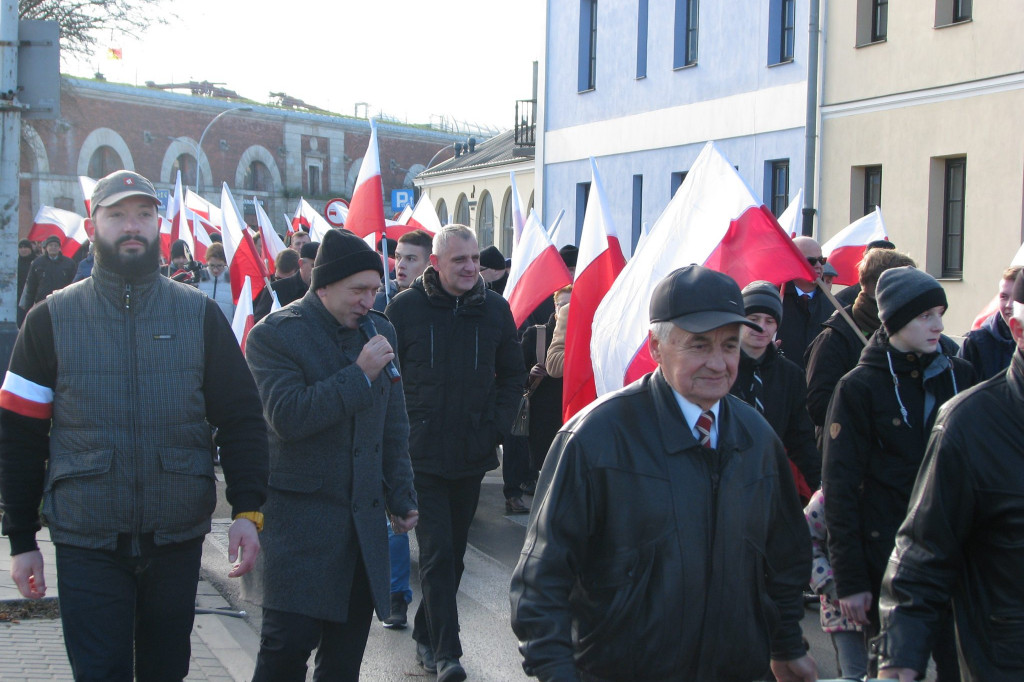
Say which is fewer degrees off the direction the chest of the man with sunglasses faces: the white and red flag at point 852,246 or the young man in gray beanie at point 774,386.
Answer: the young man in gray beanie

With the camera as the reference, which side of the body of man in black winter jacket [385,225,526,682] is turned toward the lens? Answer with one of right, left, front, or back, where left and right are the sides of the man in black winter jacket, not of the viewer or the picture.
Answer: front

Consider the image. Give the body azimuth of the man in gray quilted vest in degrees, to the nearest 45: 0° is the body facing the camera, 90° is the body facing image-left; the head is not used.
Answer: approximately 0°

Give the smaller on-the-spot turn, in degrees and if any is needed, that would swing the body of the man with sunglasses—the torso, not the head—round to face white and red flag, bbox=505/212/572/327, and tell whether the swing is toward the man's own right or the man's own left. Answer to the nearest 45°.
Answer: approximately 135° to the man's own right

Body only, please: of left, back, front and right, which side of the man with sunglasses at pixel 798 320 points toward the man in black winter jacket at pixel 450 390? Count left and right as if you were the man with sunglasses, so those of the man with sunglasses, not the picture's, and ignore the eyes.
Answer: right

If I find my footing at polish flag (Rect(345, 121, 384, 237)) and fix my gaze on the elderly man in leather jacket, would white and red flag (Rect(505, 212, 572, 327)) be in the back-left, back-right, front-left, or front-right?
front-left

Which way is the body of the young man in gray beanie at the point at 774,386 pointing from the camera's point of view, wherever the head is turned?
toward the camera

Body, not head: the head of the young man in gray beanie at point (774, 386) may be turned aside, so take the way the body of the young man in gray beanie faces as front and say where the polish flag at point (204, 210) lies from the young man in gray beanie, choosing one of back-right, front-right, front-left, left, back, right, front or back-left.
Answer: back-right

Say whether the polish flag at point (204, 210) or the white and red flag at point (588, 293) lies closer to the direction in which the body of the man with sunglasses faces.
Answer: the white and red flag

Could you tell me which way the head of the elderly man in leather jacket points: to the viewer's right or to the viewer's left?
to the viewer's right

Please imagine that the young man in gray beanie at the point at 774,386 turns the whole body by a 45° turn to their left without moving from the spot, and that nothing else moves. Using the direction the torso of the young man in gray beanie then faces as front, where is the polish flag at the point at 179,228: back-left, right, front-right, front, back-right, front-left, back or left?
back

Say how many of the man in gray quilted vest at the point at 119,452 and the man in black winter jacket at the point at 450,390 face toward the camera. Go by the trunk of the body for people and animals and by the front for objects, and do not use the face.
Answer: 2

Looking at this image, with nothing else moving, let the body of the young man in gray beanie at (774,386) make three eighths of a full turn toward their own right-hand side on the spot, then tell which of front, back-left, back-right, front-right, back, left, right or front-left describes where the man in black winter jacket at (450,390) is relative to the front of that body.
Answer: front-left

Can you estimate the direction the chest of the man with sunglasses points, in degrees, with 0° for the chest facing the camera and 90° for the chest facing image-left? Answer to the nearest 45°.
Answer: approximately 315°

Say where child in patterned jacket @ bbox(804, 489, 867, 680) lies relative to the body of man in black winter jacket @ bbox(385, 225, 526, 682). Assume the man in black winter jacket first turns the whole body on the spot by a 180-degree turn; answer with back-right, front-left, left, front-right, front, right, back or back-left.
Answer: back-right

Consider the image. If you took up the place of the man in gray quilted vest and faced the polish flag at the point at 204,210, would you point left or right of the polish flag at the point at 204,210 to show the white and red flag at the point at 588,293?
right

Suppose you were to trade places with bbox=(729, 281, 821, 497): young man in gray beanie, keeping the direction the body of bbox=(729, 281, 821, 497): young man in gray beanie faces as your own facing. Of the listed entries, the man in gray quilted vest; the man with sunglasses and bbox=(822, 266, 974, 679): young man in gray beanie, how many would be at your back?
1
